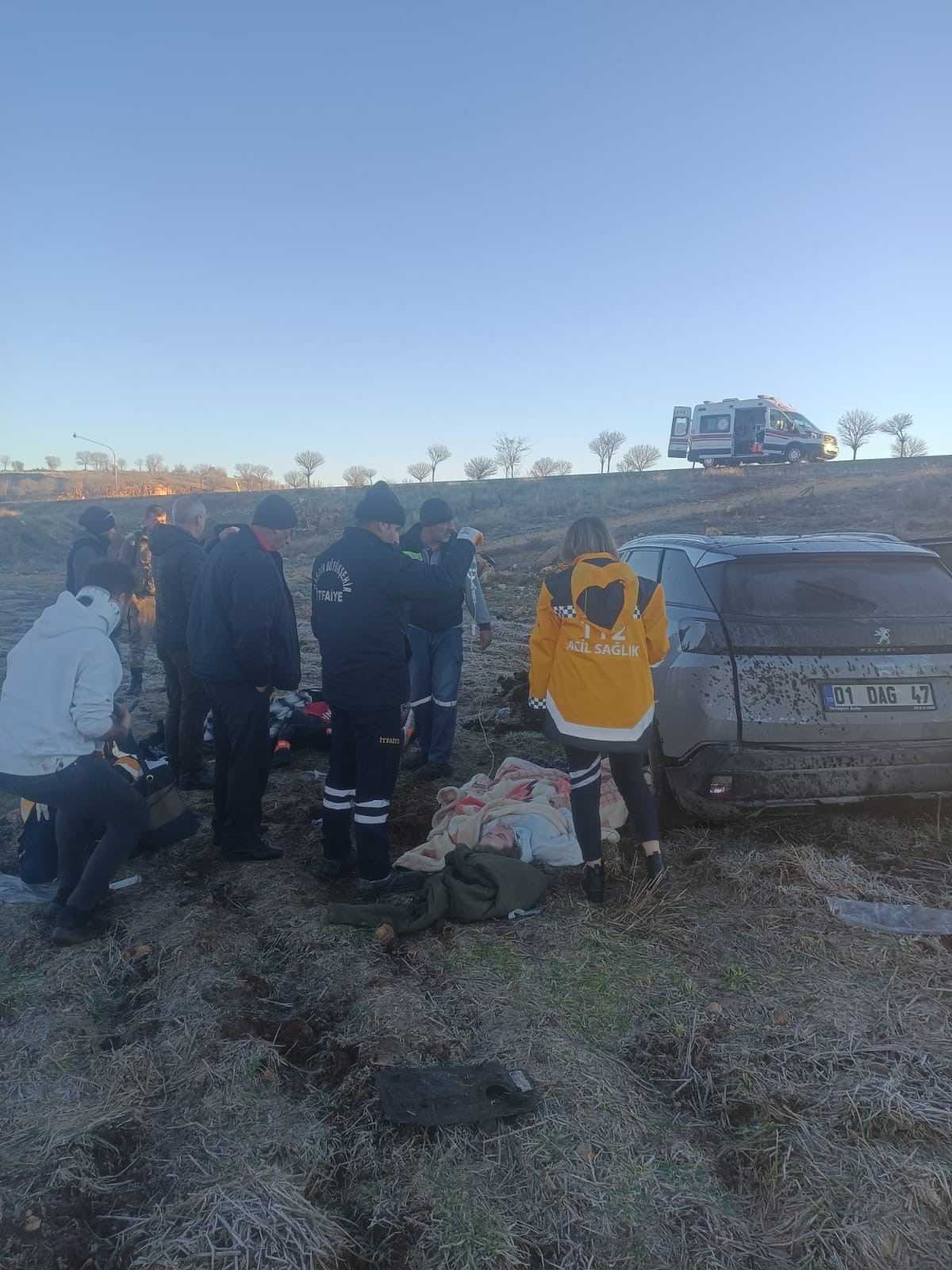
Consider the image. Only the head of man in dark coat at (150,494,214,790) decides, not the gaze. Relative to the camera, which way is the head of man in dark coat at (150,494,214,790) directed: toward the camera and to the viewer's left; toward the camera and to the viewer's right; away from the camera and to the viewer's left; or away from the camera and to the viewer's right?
away from the camera and to the viewer's right

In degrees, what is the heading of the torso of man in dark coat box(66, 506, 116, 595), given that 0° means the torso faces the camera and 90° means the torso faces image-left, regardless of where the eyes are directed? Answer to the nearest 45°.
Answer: approximately 270°

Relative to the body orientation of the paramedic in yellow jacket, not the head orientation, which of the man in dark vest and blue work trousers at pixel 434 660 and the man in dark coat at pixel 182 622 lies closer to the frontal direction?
the man in dark vest and blue work trousers

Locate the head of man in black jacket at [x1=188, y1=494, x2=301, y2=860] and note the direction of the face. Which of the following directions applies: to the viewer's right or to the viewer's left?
to the viewer's right

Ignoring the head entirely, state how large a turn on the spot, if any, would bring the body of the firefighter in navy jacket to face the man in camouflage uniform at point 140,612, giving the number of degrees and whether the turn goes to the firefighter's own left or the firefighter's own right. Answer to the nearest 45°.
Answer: approximately 90° to the firefighter's own left

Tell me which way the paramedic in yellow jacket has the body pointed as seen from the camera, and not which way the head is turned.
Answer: away from the camera

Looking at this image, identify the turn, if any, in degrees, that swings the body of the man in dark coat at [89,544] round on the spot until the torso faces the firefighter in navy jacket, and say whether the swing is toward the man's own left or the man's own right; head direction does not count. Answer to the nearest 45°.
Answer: approximately 90° to the man's own right

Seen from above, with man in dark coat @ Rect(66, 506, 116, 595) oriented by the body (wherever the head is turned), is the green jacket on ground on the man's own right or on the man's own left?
on the man's own right

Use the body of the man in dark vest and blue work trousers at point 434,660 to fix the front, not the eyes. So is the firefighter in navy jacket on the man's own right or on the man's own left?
on the man's own right

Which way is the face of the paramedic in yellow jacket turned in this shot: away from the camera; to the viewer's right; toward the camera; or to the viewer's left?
away from the camera

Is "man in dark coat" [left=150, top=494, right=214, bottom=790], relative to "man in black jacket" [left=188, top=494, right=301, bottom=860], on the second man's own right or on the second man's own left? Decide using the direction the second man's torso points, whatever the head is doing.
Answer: on the second man's own left
